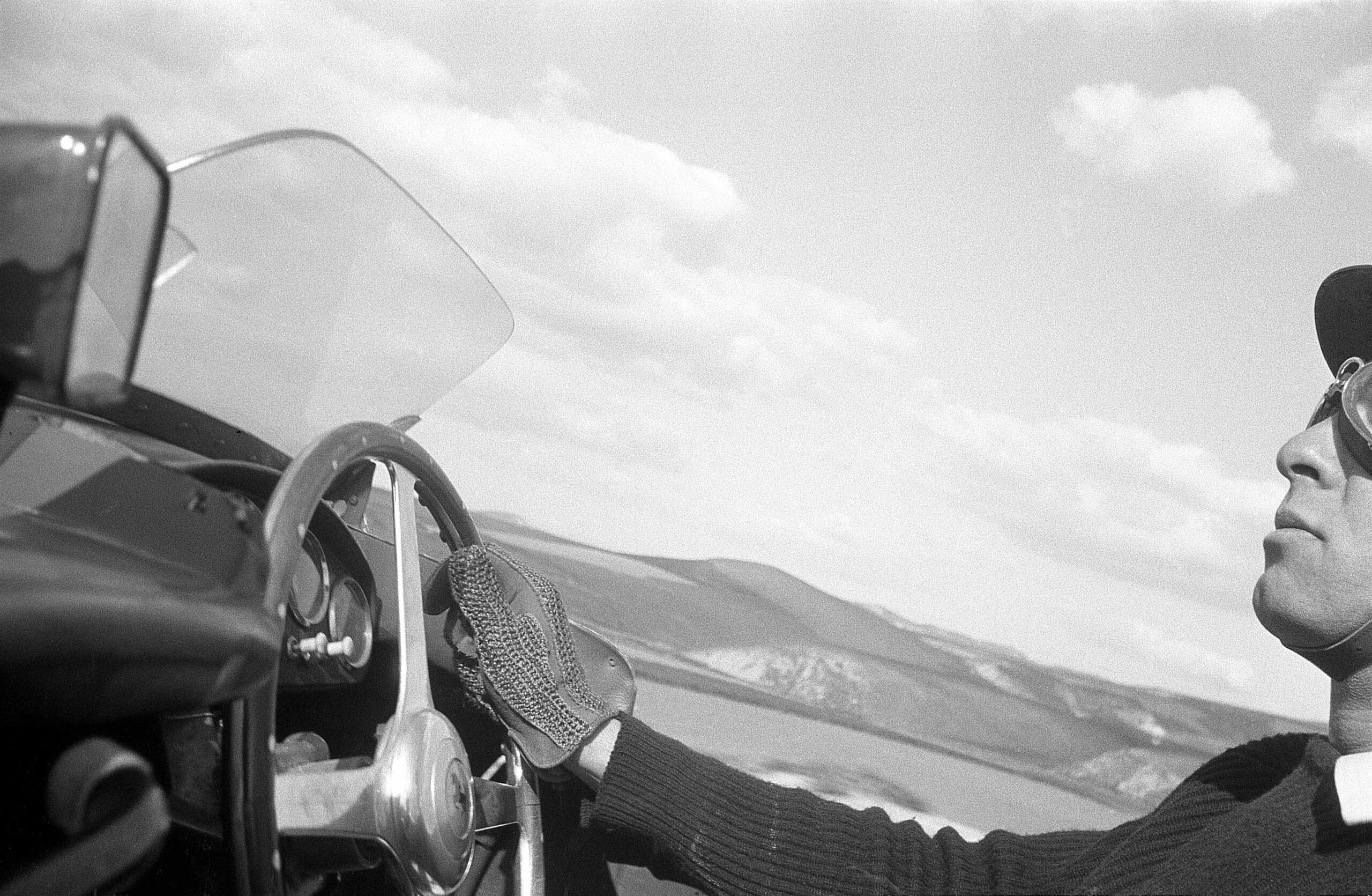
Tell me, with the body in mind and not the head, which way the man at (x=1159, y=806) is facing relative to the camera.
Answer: to the viewer's left

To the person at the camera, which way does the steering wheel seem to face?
facing the viewer and to the right of the viewer

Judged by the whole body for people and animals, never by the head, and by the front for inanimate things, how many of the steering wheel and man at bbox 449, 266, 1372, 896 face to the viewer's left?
1

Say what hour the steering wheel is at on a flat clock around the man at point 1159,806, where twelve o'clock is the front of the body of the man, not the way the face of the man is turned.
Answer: The steering wheel is roughly at 11 o'clock from the man.
